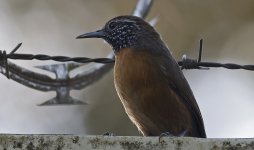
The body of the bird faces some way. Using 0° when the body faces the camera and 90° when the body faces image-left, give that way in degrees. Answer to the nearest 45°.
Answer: approximately 90°
